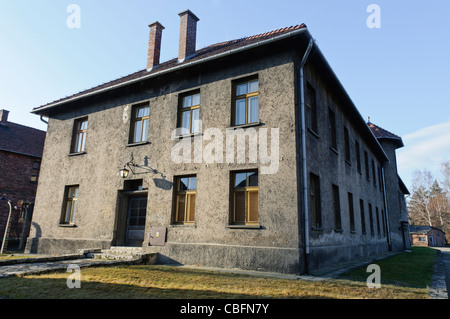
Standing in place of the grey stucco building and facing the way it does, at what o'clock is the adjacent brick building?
The adjacent brick building is roughly at 3 o'clock from the grey stucco building.
